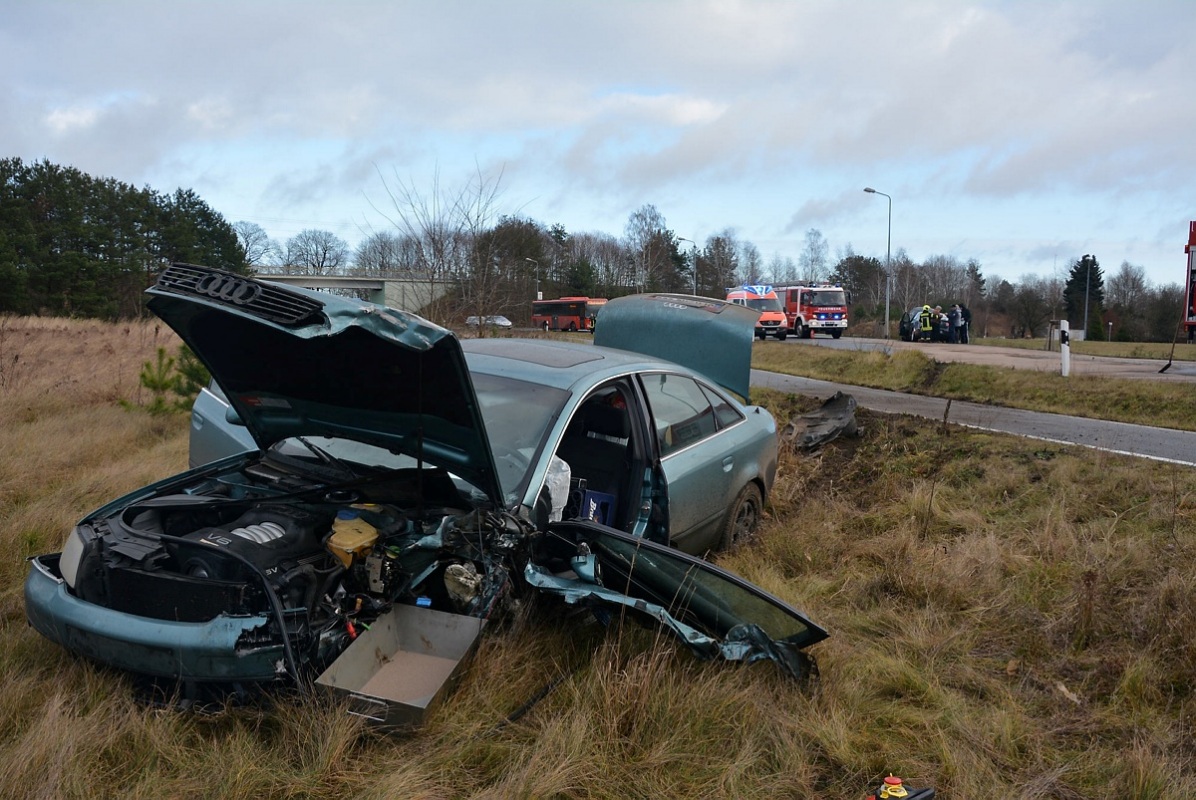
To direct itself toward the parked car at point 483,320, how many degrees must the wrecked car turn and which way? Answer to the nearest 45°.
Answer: approximately 135° to its right

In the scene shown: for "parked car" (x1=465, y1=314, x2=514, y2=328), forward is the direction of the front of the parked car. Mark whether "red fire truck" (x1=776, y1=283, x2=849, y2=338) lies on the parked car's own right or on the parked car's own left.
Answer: on the parked car's own right

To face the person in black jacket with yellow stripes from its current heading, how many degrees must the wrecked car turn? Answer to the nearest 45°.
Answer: approximately 180°

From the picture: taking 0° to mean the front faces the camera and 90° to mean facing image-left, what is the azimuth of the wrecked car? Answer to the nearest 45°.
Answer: approximately 45°
